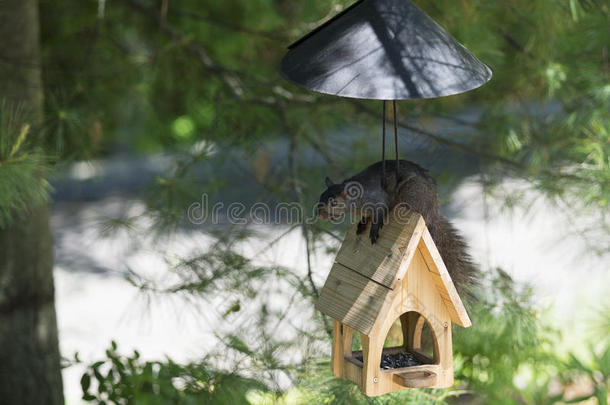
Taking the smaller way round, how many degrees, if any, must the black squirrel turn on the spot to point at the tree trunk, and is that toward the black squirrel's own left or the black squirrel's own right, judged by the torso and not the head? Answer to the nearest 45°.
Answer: approximately 45° to the black squirrel's own right

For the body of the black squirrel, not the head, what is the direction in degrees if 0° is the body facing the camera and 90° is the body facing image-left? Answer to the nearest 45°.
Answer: approximately 90°
